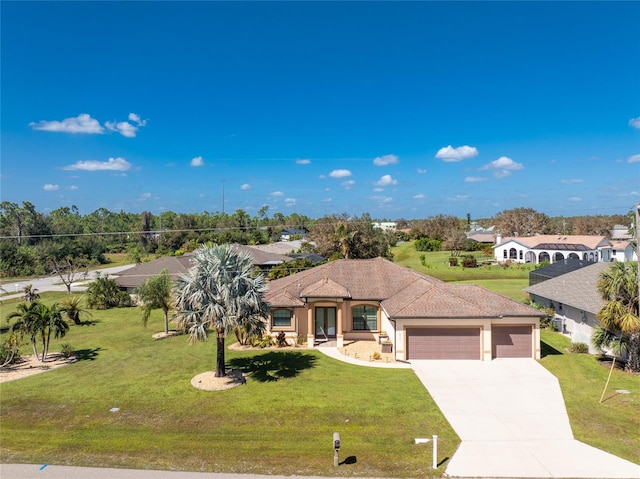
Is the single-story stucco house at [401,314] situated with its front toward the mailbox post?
yes

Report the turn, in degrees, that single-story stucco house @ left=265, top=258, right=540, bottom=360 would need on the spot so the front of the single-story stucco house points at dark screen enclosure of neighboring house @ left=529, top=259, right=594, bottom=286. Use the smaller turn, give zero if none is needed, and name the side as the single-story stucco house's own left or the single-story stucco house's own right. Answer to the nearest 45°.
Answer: approximately 135° to the single-story stucco house's own left

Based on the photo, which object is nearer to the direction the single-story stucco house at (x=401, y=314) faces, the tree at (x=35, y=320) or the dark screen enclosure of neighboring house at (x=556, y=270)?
the tree

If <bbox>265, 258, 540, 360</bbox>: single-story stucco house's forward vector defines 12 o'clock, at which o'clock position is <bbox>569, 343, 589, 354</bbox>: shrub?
The shrub is roughly at 9 o'clock from the single-story stucco house.

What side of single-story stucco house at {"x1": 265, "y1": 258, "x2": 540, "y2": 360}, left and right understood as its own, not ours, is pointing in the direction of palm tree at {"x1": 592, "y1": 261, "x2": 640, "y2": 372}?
left

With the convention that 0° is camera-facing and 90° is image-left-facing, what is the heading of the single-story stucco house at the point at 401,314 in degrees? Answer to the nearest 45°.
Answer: approximately 0°

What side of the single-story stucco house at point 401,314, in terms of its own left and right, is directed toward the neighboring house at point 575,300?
left

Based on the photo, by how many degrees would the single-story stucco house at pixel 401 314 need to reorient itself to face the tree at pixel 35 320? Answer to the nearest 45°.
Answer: approximately 90° to its right

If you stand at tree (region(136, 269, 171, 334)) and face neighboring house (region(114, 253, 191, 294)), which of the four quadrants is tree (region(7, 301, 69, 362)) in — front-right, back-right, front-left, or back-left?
back-left

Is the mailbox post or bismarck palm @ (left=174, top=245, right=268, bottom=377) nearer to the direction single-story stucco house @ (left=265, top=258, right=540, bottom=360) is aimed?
the mailbox post

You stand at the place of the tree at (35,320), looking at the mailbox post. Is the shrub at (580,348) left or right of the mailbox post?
left
